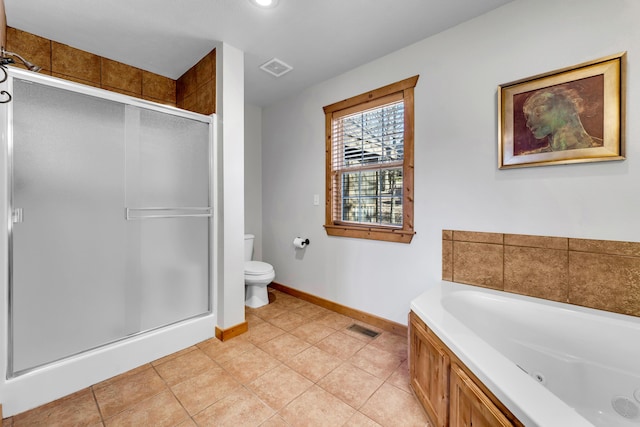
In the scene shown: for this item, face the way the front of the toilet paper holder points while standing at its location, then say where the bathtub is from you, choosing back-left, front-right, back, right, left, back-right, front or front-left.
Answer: left

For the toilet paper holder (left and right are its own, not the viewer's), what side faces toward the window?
left

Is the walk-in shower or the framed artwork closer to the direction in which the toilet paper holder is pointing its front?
the walk-in shower

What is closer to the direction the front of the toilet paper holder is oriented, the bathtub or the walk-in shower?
the walk-in shower

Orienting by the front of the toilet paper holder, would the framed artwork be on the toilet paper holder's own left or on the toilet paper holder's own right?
on the toilet paper holder's own left

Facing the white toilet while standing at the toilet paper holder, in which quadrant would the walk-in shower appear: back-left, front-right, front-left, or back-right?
front-left

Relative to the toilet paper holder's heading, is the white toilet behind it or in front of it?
in front

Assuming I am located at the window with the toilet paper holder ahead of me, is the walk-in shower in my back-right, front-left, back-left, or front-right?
front-left

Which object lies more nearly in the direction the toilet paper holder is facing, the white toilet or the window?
the white toilet

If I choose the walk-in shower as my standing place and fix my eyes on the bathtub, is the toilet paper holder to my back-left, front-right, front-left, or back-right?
front-left

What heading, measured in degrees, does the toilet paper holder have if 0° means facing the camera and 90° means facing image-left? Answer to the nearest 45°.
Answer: approximately 45°

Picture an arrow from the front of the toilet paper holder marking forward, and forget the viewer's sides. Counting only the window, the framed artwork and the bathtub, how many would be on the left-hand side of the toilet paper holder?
3

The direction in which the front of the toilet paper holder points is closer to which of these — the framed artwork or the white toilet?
the white toilet

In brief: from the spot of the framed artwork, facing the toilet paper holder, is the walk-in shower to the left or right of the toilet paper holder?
left
